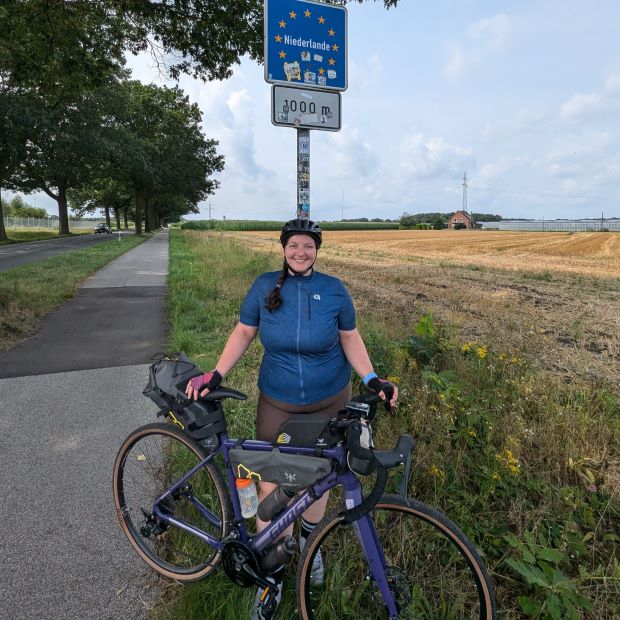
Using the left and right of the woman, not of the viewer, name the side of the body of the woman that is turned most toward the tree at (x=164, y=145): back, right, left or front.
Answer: back

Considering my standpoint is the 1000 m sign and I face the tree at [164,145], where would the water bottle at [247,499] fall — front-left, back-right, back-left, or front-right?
back-left

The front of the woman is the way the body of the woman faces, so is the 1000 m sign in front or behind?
behind

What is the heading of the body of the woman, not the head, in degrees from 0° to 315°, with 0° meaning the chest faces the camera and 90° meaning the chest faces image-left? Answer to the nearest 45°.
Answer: approximately 0°

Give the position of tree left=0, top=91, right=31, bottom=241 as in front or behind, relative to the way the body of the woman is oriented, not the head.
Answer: behind

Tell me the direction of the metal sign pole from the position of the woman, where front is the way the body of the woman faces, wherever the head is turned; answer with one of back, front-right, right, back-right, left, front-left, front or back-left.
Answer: back
